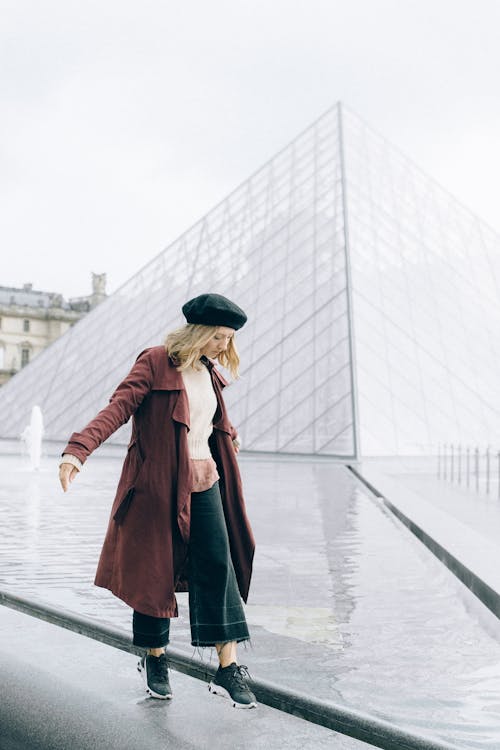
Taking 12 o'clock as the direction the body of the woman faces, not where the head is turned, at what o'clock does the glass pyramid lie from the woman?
The glass pyramid is roughly at 8 o'clock from the woman.

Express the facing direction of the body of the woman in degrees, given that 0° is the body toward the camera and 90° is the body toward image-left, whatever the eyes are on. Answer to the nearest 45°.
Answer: approximately 315°

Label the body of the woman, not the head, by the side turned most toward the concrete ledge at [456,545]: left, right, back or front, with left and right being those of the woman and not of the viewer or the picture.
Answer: left
